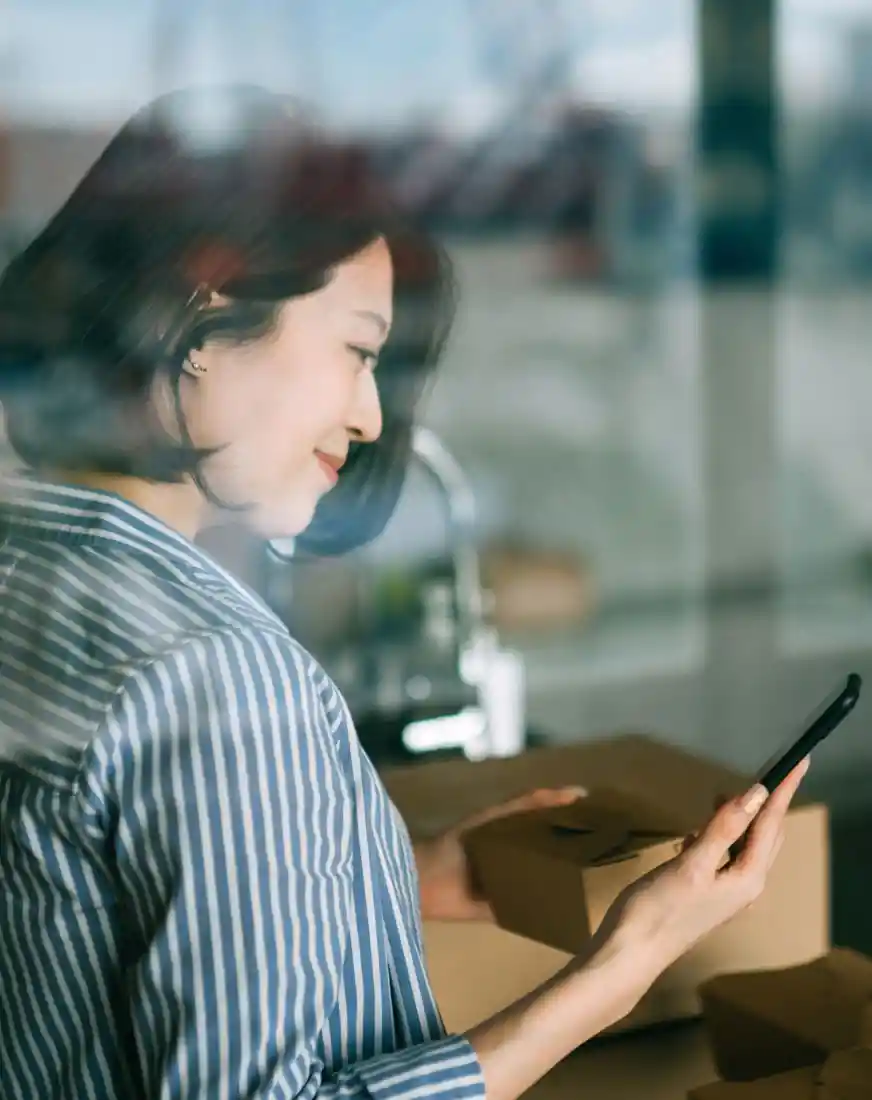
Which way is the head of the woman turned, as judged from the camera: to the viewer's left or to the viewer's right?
to the viewer's right

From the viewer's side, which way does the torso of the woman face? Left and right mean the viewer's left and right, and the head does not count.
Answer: facing away from the viewer and to the right of the viewer
